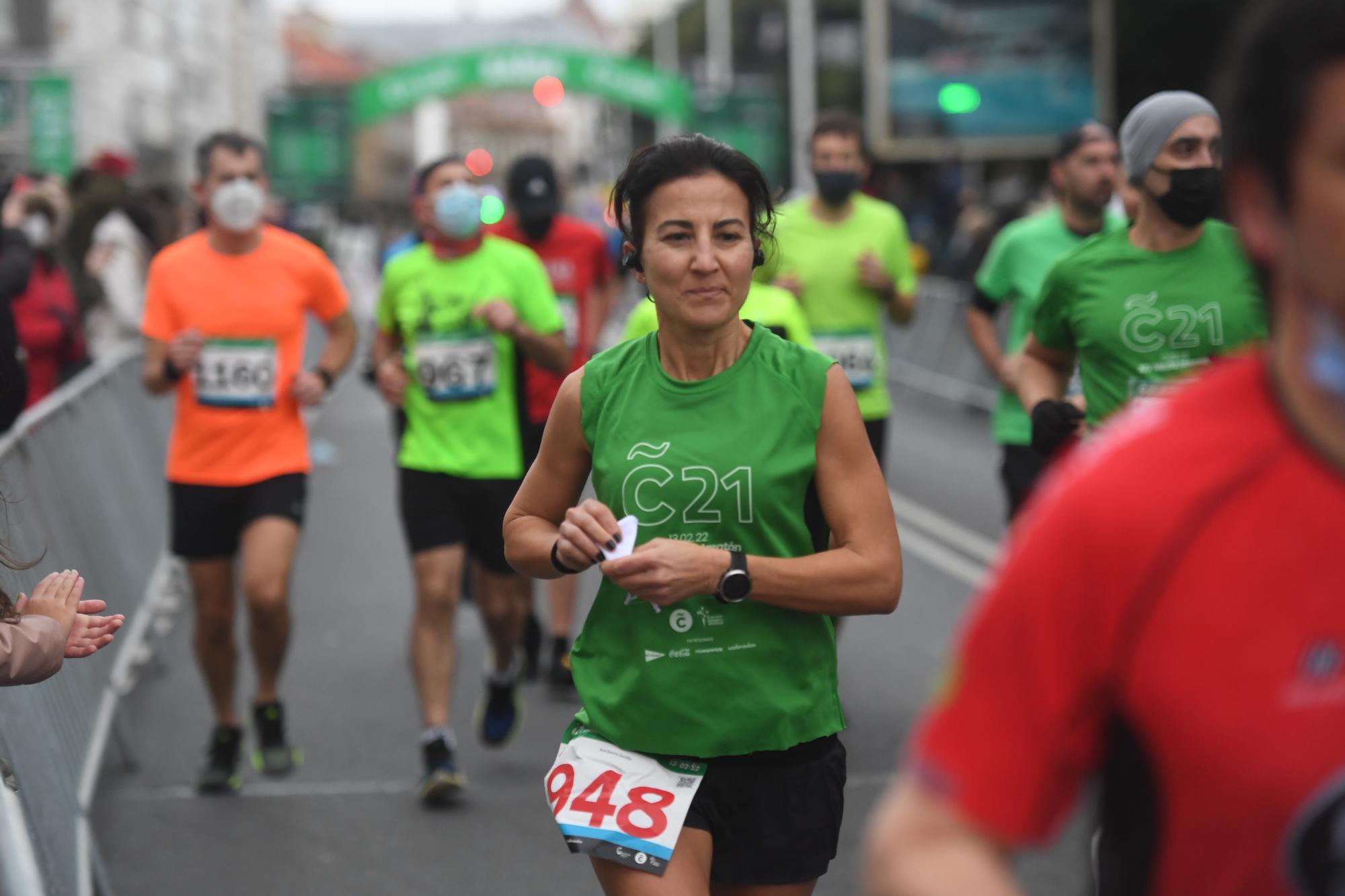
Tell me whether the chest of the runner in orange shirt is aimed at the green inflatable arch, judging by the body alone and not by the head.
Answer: no

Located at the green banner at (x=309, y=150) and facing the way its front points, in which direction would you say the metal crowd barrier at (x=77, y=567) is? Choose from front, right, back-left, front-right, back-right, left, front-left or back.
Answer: front

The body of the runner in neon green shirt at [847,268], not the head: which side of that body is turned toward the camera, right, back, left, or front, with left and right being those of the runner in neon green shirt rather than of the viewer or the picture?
front

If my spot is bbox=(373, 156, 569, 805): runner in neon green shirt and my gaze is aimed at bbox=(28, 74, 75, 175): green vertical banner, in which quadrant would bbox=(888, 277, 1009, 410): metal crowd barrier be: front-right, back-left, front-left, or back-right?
front-right

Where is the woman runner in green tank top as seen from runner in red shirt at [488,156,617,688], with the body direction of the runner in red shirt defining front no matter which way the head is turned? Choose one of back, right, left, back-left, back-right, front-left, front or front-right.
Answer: front

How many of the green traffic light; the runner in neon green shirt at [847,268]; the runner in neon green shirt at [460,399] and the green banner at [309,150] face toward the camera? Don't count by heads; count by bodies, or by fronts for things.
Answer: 4

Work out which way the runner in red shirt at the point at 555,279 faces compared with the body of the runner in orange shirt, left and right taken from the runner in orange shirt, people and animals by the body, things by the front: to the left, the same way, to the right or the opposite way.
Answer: the same way

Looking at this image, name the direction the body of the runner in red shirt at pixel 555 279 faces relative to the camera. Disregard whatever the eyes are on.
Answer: toward the camera

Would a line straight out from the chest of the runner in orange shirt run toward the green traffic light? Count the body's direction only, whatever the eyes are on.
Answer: no

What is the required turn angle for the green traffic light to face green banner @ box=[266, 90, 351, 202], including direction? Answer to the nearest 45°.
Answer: approximately 135° to its right

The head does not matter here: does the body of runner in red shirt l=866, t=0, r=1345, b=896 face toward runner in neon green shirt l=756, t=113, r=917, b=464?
no

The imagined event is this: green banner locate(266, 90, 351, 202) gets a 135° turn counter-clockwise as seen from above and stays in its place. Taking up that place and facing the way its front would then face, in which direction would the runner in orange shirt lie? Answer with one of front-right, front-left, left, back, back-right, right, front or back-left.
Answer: back-right

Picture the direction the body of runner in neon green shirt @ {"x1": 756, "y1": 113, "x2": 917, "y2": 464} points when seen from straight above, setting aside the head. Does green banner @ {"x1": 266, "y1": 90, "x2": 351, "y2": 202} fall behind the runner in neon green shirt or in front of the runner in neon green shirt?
behind

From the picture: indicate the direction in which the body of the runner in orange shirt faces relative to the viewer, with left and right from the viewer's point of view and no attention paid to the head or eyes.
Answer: facing the viewer

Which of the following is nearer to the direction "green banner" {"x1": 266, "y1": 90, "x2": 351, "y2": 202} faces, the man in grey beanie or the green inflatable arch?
the man in grey beanie

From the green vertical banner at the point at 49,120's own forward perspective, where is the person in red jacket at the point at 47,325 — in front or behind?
in front

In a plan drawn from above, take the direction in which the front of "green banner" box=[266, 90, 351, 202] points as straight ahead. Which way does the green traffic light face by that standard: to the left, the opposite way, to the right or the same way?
the same way

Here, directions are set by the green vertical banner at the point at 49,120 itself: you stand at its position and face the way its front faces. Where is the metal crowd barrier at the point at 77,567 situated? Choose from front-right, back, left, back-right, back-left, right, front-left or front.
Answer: front

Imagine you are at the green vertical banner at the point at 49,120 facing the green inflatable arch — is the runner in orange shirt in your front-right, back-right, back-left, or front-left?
back-right

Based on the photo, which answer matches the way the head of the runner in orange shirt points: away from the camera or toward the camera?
toward the camera

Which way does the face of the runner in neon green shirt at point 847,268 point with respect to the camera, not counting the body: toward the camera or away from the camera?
toward the camera

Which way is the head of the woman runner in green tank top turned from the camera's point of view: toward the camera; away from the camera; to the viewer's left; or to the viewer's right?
toward the camera
